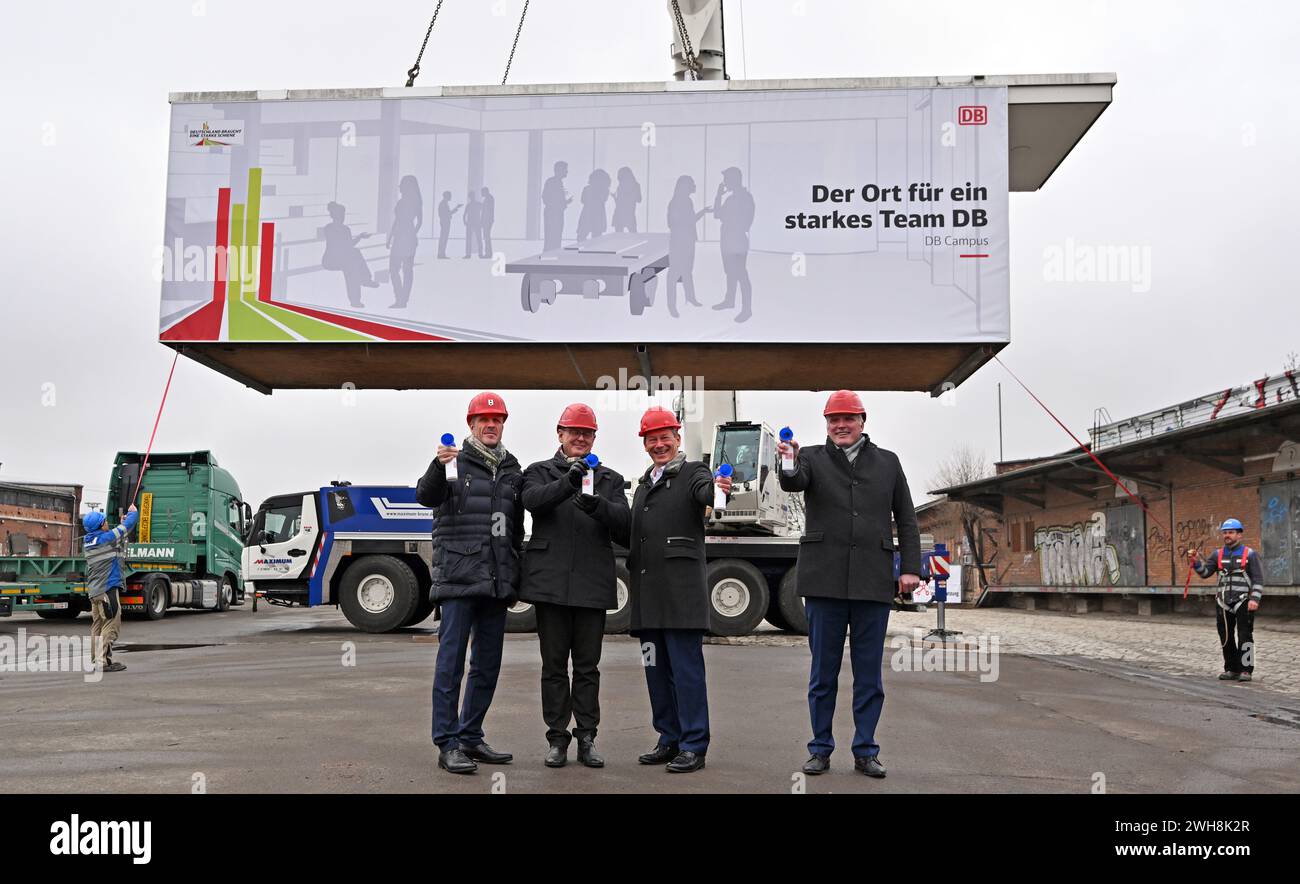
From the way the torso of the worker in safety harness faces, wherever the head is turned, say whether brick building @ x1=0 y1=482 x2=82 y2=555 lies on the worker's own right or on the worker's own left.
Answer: on the worker's own right

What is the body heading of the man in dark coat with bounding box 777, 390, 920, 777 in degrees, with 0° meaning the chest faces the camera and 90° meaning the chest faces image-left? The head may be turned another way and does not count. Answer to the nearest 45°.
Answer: approximately 0°

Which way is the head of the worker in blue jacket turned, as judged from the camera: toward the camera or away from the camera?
away from the camera

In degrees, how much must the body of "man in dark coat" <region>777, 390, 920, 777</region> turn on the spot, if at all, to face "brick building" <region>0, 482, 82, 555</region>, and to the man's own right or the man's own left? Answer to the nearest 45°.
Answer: approximately 135° to the man's own right

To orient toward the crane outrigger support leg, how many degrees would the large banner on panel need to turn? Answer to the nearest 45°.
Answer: approximately 135° to its left

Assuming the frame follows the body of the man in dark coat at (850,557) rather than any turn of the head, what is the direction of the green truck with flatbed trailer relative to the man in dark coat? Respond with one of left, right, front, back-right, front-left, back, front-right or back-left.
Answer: back-right

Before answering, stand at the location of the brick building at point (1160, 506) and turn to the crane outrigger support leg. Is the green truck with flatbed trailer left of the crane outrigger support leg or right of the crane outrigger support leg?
right

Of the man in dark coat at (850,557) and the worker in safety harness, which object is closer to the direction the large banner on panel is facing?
the man in dark coat
